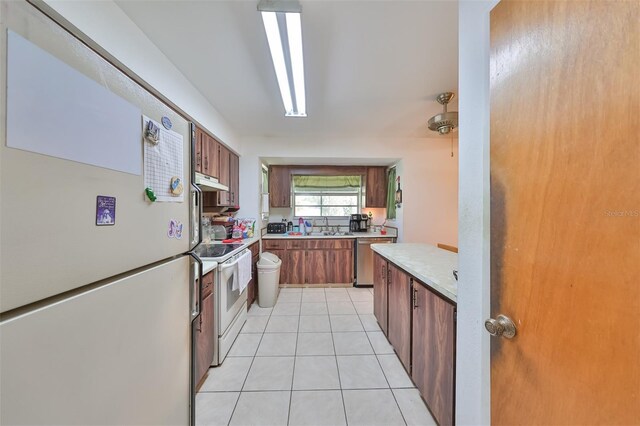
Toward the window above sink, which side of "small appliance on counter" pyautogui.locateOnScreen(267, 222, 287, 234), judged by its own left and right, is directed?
left

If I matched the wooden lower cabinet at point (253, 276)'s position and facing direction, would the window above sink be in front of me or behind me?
in front

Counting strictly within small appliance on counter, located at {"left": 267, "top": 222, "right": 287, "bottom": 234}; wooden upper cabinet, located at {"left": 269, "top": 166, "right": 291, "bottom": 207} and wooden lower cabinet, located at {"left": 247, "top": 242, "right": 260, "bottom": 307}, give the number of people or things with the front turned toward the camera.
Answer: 2

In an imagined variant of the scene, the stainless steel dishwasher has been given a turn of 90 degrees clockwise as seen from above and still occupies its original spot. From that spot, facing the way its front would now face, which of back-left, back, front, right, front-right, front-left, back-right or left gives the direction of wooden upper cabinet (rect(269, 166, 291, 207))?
front

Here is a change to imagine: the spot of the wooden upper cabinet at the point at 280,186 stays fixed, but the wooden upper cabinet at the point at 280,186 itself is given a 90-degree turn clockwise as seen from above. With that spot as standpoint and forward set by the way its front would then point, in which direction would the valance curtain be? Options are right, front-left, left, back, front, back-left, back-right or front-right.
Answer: back

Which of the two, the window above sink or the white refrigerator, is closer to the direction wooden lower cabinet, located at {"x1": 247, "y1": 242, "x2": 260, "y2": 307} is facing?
the window above sink

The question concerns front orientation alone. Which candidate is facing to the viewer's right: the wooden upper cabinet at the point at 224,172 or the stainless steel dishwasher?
the wooden upper cabinet

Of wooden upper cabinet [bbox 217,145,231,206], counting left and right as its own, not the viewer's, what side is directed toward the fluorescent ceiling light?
right

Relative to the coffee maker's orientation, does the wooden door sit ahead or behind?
ahead
